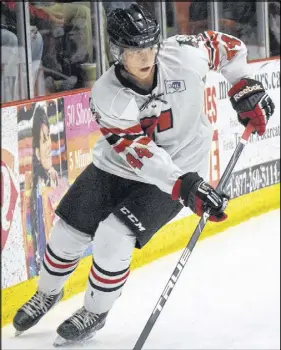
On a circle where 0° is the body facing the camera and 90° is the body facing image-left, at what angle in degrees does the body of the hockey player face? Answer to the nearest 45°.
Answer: approximately 0°

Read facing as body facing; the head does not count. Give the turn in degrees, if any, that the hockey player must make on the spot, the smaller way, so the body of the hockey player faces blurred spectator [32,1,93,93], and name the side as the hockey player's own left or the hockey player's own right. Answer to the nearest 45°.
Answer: approximately 180°
